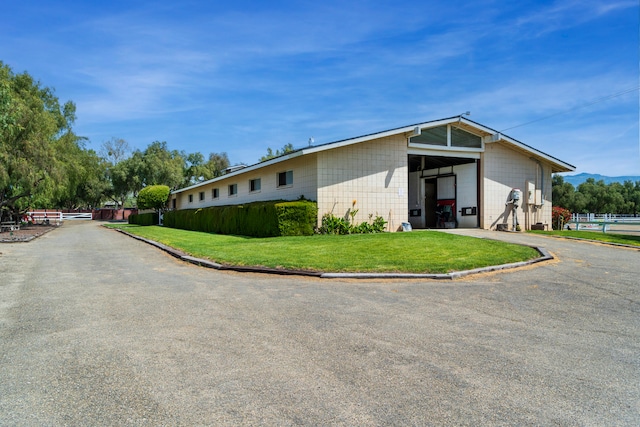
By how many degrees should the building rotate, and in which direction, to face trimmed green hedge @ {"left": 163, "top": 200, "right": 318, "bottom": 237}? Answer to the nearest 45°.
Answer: approximately 90° to its right

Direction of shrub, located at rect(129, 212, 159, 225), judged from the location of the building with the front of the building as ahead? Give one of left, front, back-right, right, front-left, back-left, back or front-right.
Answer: back

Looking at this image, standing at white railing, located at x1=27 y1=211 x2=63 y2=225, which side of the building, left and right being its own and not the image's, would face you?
back

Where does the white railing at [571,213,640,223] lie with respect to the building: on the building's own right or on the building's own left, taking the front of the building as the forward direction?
on the building's own left

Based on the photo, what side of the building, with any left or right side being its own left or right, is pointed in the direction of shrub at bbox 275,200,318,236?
front

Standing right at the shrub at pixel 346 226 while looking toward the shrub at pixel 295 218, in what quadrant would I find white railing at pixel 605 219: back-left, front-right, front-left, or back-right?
back-right

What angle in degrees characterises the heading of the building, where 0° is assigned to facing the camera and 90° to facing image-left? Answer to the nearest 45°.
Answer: approximately 315°

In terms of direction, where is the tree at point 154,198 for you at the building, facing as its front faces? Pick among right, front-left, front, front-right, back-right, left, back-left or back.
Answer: back

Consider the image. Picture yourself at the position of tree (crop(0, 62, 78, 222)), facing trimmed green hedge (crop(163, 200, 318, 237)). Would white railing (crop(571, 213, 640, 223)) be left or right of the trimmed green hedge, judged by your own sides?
left
